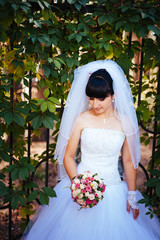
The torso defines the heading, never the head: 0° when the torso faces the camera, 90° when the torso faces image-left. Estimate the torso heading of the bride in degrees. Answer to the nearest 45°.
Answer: approximately 0°
